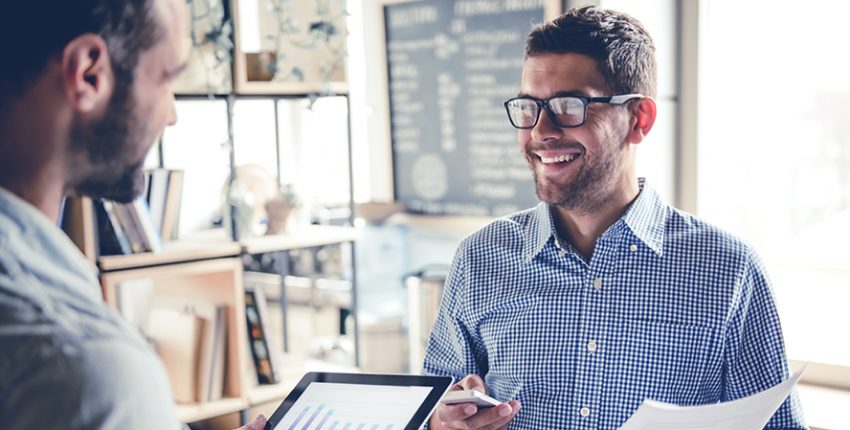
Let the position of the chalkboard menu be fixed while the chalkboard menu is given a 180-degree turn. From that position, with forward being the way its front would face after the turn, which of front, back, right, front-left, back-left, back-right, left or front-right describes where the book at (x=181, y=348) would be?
back-left

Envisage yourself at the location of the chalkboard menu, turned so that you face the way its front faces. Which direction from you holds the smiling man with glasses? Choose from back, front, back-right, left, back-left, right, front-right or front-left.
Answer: front

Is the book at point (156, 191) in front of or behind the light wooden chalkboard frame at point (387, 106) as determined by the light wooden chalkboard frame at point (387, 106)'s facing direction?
in front

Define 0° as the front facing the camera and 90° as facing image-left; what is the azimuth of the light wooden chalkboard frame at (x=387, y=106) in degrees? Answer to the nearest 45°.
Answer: approximately 0°

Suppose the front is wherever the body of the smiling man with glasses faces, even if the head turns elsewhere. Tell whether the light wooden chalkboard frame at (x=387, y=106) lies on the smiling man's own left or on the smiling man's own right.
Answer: on the smiling man's own right

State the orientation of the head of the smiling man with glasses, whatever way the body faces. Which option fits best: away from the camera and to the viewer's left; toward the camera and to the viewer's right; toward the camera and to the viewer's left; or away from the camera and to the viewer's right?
toward the camera and to the viewer's left

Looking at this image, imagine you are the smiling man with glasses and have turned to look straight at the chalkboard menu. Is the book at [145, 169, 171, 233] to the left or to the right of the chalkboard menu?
left

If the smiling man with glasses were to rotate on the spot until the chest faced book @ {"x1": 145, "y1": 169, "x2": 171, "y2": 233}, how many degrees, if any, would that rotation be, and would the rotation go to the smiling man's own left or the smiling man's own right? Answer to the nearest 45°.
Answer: approximately 90° to the smiling man's own right

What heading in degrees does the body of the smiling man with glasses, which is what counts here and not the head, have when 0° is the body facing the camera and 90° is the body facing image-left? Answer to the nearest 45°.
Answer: approximately 45°

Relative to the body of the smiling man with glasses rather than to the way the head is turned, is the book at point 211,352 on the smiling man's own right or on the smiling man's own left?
on the smiling man's own right
